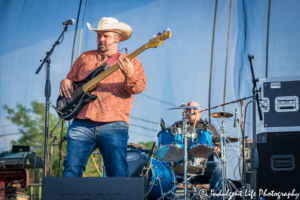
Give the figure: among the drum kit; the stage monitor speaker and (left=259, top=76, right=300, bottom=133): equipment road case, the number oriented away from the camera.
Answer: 1

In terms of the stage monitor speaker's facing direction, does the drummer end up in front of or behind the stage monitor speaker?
in front

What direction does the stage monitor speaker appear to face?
away from the camera

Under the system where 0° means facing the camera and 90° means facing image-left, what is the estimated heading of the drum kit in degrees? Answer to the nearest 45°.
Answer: approximately 45°

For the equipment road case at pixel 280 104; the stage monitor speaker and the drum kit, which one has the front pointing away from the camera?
the stage monitor speaker

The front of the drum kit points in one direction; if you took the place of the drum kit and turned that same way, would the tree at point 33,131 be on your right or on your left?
on your right

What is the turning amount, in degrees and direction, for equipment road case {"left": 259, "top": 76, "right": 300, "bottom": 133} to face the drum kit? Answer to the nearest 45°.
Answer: approximately 45° to its right
